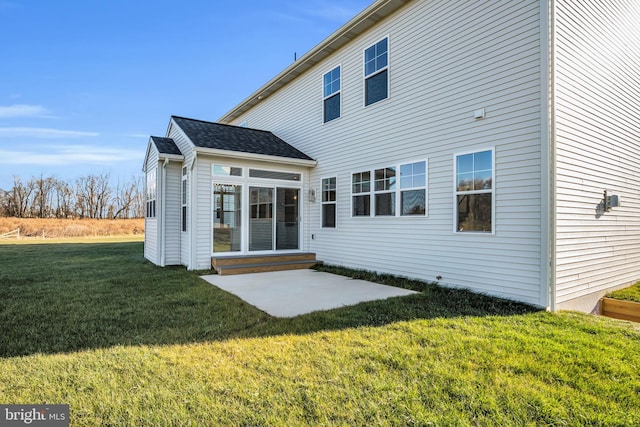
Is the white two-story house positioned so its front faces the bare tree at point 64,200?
no

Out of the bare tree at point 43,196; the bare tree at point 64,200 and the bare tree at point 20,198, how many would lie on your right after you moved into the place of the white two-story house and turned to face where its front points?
0

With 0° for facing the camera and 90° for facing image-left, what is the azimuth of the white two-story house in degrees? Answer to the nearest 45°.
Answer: approximately 225°

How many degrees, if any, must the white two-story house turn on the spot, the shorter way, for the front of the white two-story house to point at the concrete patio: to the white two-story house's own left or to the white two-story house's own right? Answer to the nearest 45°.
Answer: approximately 135° to the white two-story house's own left

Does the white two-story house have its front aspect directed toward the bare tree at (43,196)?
no

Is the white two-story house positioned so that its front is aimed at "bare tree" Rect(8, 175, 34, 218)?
no

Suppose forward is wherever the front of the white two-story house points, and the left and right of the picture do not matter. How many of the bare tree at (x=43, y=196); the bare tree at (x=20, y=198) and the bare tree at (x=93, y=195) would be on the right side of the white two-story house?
0
